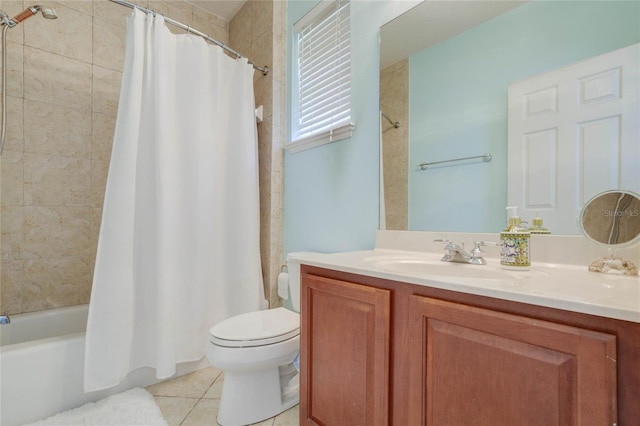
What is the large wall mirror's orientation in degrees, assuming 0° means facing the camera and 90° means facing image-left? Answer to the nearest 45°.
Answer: approximately 45°

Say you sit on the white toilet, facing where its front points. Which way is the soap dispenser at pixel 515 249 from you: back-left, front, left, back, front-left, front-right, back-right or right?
left

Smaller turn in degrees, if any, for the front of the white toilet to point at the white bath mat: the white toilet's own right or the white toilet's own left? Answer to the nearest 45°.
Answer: approximately 45° to the white toilet's own right

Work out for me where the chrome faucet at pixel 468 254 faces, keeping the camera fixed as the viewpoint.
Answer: facing the viewer and to the left of the viewer

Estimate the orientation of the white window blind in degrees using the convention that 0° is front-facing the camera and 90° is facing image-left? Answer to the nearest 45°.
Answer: approximately 45°

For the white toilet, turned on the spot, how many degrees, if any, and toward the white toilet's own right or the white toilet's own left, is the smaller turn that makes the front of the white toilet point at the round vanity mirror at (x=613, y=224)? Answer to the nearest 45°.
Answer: approximately 90° to the white toilet's own left

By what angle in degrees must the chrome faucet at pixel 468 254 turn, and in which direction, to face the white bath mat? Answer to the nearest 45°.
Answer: approximately 45° to its right

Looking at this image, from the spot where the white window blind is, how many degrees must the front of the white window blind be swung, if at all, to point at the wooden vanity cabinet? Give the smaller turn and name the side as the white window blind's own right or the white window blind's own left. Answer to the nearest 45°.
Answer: approximately 45° to the white window blind's own left

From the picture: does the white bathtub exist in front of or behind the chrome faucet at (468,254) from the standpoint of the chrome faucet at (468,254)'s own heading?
in front

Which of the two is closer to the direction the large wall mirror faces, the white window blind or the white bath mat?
the white bath mat

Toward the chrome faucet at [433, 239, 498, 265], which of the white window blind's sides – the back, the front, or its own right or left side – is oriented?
left

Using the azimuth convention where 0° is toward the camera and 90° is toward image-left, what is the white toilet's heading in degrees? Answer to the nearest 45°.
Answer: approximately 45°
